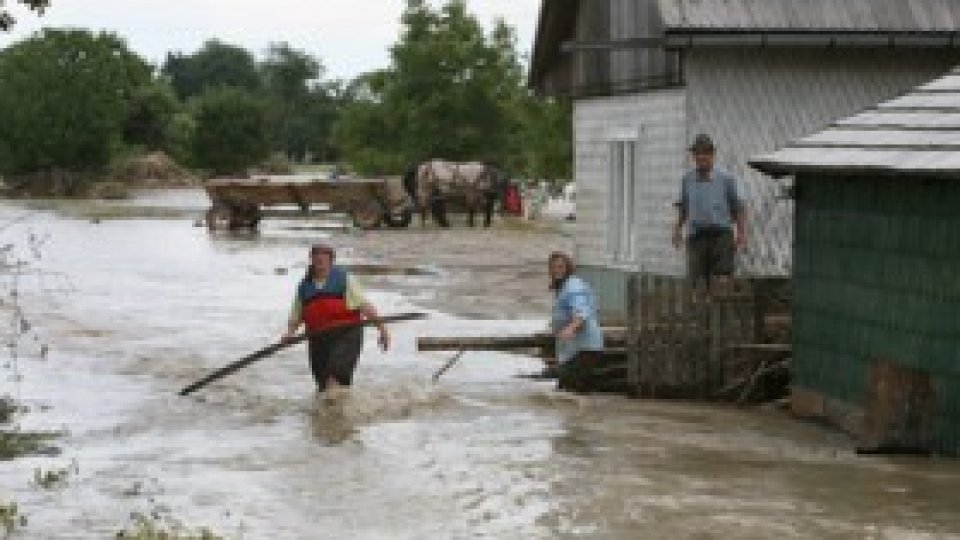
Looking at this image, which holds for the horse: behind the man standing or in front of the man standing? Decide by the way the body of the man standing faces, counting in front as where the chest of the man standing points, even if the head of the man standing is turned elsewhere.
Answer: behind

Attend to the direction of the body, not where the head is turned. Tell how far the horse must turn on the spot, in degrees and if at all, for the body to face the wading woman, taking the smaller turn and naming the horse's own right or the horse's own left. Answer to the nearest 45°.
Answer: approximately 90° to the horse's own right

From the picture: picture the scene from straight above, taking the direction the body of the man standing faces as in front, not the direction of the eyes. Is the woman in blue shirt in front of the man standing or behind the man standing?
in front

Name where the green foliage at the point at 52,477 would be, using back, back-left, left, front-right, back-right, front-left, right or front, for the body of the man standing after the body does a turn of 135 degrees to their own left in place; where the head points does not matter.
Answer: back

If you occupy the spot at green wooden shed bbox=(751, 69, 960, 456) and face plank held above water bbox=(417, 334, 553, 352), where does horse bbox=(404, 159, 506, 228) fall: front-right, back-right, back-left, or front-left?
front-right

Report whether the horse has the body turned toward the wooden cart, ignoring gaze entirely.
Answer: no

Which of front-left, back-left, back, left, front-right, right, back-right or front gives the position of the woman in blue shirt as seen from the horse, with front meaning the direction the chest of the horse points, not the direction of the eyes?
right

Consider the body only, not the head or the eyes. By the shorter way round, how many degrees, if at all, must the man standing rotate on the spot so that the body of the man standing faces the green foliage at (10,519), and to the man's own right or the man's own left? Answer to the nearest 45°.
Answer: approximately 45° to the man's own right

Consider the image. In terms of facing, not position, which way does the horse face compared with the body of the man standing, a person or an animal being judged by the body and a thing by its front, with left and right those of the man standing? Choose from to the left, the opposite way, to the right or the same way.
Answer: to the left

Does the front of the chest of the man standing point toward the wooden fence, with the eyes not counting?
yes

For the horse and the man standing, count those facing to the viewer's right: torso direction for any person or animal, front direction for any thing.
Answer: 1

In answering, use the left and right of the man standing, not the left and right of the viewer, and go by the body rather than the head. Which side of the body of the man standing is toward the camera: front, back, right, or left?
front

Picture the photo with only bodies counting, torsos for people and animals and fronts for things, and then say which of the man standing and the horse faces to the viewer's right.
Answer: the horse

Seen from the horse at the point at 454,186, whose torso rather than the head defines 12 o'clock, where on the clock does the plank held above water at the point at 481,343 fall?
The plank held above water is roughly at 3 o'clock from the horse.

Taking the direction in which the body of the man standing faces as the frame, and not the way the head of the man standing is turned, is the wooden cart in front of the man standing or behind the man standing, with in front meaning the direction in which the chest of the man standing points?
behind

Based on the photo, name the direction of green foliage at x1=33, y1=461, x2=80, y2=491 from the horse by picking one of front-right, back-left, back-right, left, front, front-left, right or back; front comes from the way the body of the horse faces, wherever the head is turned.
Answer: right

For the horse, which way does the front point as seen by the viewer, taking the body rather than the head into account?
to the viewer's right
